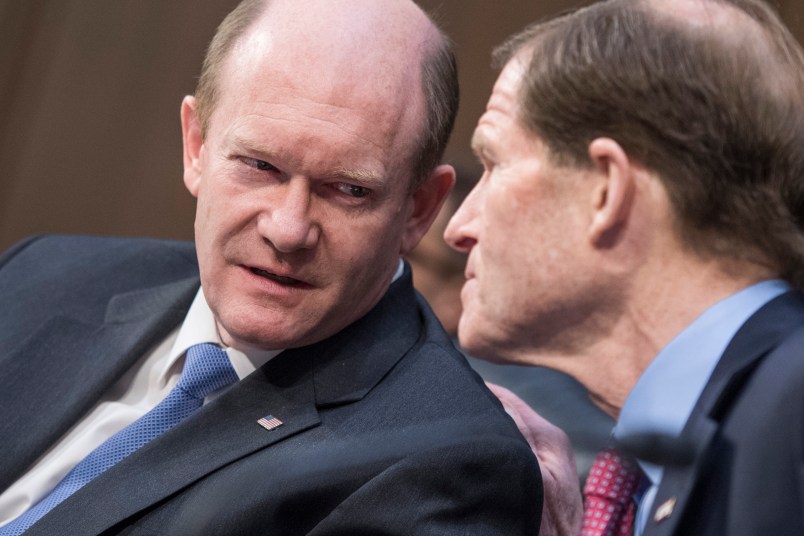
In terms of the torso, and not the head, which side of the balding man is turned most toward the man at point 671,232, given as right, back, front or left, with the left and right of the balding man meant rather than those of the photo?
left

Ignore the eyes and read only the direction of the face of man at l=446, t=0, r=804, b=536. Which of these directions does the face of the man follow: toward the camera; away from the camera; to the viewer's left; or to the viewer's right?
to the viewer's left

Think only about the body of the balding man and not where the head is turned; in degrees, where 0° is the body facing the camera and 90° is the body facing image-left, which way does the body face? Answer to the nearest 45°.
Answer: approximately 45°

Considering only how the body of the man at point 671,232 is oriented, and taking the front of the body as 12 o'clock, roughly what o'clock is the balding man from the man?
The balding man is roughly at 1 o'clock from the man.

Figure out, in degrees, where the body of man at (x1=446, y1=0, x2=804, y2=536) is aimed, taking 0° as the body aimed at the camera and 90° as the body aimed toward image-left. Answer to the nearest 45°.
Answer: approximately 90°
